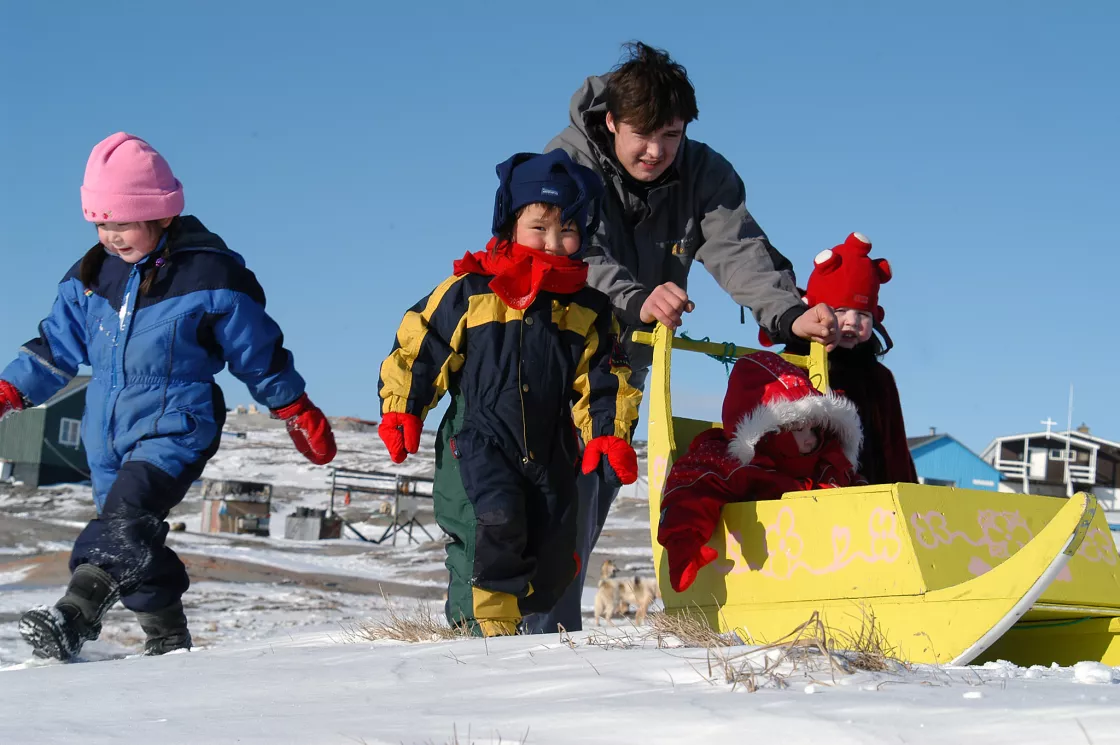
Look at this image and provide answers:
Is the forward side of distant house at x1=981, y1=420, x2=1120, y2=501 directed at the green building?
no

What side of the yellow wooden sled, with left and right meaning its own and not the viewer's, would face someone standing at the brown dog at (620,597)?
back

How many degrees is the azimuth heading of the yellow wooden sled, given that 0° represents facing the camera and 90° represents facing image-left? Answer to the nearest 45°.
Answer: approximately 315°

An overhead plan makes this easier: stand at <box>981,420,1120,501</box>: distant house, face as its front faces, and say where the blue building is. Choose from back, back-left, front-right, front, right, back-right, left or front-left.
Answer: front-right

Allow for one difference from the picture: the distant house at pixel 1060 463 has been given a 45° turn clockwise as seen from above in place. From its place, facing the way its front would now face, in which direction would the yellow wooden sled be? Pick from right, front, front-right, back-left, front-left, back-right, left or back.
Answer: front-left

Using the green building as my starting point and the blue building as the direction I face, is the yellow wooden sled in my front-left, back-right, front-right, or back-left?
front-right

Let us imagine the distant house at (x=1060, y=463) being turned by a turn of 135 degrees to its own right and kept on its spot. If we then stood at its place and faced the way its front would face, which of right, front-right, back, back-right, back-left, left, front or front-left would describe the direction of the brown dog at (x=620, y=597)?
back-left

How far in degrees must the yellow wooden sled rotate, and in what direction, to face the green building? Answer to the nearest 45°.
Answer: approximately 180°

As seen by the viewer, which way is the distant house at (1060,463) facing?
toward the camera
